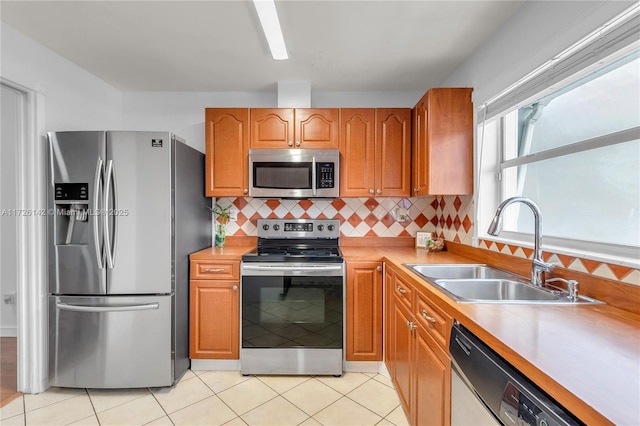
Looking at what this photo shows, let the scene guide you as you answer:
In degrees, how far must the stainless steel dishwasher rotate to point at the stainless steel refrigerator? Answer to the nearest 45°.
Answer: approximately 45° to its right

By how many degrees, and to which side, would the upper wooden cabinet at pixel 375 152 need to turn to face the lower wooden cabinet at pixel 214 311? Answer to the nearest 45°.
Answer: approximately 45° to its right

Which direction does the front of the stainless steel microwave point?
toward the camera

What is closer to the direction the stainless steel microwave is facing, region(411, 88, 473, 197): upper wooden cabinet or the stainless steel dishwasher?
the stainless steel dishwasher

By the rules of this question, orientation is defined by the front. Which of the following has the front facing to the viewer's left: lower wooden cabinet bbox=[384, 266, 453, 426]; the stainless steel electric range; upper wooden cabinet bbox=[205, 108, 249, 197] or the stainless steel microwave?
the lower wooden cabinet

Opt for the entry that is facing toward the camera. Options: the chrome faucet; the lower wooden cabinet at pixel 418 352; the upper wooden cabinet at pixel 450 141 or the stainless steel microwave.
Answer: the stainless steel microwave

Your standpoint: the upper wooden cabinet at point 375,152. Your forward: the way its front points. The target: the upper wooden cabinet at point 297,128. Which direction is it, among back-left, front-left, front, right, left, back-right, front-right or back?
right

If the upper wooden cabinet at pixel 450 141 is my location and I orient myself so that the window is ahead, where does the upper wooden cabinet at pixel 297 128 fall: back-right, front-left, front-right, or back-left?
back-right

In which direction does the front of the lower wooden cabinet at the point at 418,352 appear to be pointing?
to the viewer's left

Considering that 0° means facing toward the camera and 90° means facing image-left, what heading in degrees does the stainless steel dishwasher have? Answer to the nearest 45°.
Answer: approximately 45°

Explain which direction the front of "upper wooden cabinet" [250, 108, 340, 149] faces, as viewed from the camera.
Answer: facing the viewer

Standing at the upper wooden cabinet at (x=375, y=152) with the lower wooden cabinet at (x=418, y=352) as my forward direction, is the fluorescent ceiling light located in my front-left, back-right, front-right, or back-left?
front-right

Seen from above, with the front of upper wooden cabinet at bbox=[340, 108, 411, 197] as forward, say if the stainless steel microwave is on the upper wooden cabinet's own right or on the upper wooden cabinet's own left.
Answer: on the upper wooden cabinet's own right

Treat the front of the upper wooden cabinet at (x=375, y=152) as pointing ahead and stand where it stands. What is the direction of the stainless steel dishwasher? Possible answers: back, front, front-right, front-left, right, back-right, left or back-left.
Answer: front

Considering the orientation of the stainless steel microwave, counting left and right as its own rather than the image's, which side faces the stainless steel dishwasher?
front
